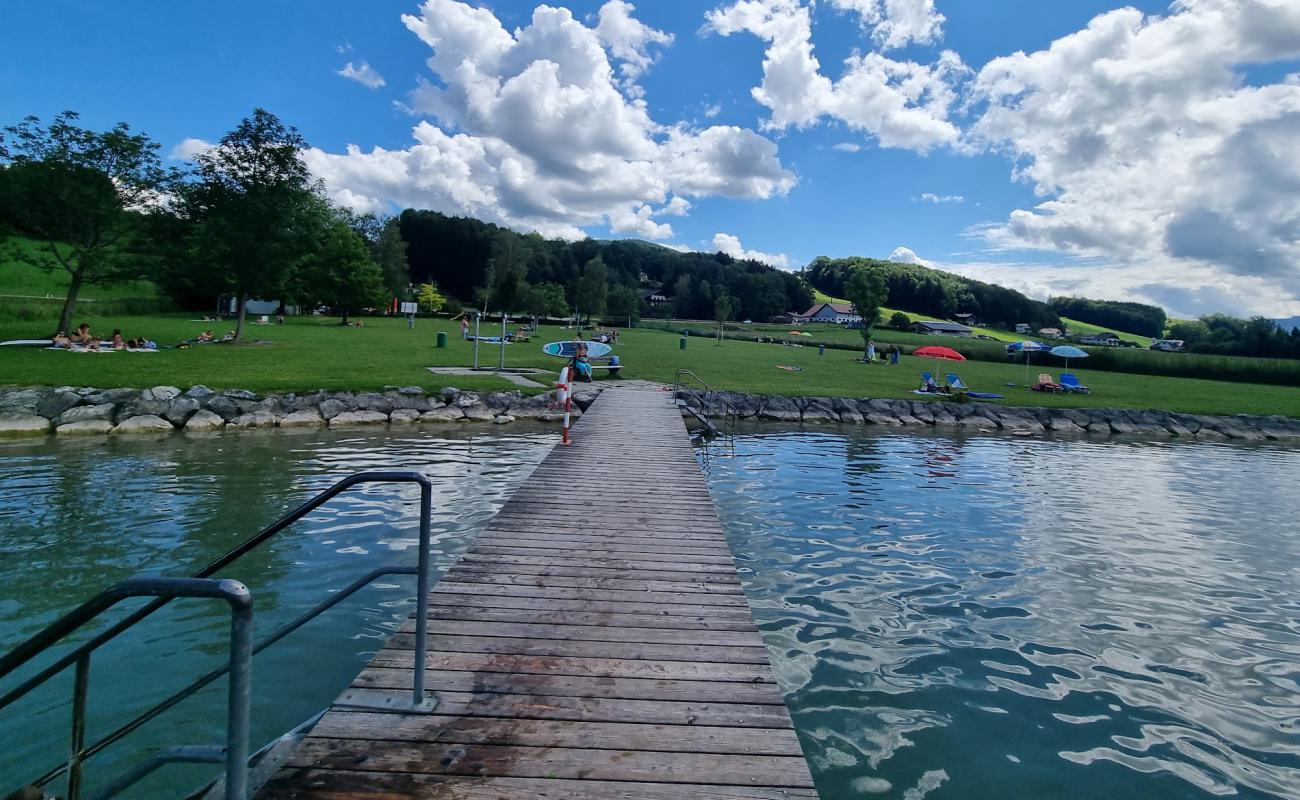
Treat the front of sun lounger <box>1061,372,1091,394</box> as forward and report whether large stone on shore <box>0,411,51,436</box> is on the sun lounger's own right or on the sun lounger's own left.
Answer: on the sun lounger's own right

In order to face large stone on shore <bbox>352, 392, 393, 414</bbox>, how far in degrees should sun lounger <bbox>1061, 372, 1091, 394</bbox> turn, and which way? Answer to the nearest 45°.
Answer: approximately 90° to its right

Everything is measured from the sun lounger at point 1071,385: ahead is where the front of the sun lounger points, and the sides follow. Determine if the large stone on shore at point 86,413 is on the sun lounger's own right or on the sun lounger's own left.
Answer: on the sun lounger's own right

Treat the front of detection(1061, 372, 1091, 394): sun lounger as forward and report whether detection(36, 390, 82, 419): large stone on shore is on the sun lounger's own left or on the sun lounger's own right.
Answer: on the sun lounger's own right

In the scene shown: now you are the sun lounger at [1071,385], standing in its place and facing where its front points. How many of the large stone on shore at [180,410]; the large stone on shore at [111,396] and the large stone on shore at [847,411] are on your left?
0

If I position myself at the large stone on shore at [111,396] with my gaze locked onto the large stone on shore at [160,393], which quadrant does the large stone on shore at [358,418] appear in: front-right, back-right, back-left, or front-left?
front-right

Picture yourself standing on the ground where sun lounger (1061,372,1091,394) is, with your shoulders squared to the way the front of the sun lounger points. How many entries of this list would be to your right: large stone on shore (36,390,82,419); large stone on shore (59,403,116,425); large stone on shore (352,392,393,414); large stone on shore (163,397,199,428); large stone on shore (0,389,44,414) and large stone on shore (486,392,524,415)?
6

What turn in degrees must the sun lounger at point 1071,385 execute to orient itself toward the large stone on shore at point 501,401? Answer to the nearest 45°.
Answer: approximately 90° to its right

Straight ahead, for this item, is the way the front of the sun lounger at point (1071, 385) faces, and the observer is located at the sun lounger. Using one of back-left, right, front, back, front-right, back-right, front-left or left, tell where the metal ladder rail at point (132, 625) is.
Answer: front-right

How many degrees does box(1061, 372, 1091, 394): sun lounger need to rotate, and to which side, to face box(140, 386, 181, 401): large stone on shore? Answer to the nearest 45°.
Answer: approximately 90° to its right

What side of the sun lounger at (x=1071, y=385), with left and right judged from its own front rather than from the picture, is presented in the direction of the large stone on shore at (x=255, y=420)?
right

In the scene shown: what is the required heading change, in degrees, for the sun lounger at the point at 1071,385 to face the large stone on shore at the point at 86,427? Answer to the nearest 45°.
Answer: approximately 90° to its right

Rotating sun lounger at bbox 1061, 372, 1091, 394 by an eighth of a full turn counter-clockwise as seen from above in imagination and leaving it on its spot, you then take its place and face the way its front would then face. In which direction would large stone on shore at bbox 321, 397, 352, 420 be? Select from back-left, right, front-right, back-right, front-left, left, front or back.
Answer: back-right

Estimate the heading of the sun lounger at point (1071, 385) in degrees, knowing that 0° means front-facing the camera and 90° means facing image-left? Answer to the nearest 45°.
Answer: approximately 315°

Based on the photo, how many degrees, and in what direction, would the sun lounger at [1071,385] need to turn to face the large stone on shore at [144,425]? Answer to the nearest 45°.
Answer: approximately 90° to its right

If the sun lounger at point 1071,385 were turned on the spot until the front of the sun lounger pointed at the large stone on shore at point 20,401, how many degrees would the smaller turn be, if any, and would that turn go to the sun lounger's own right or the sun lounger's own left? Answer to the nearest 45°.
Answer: approximately 90° to the sun lounger's own right

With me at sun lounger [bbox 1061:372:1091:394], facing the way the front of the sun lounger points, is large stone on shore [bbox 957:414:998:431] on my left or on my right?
on my right
